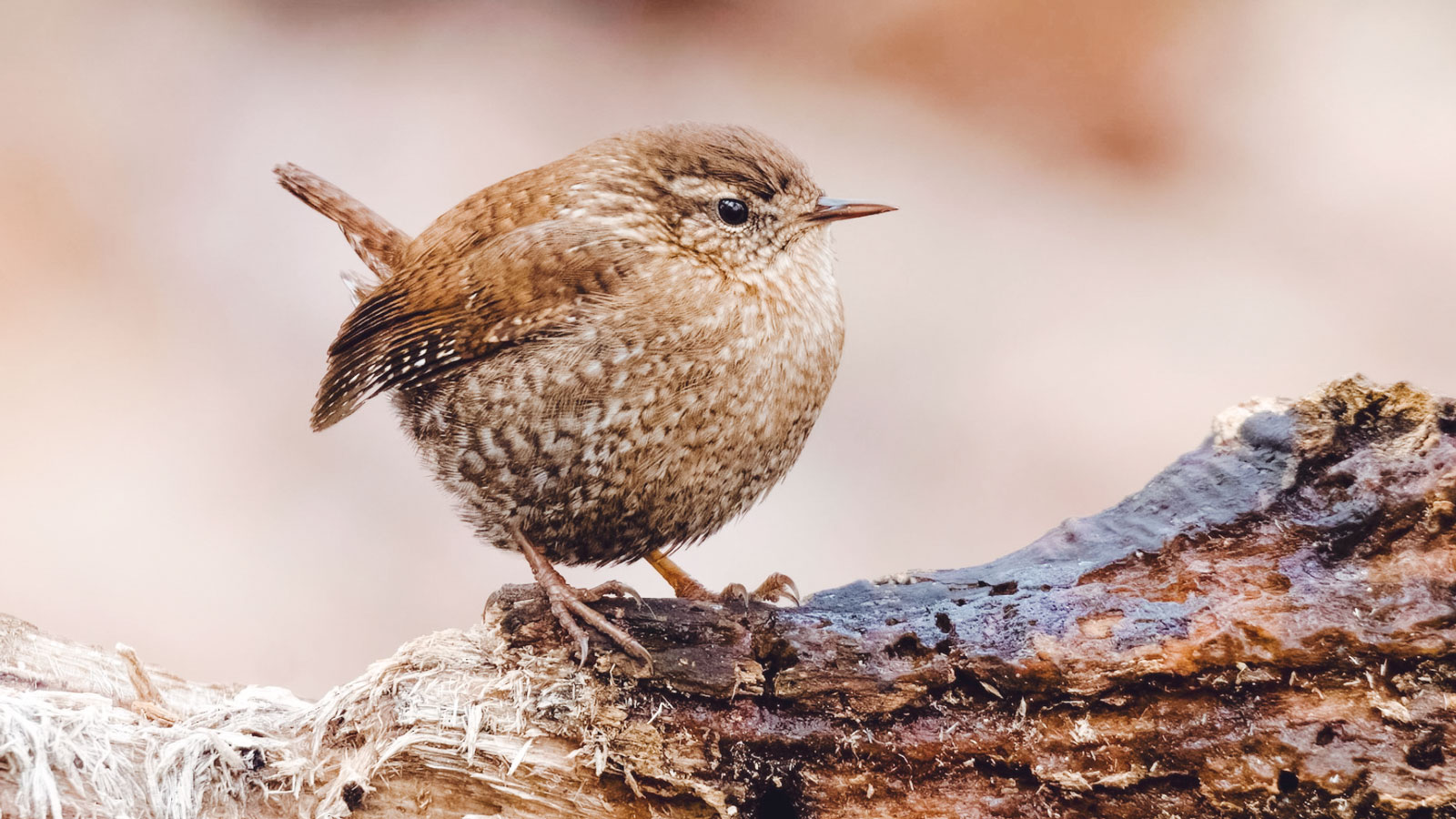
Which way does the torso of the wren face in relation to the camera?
to the viewer's right
